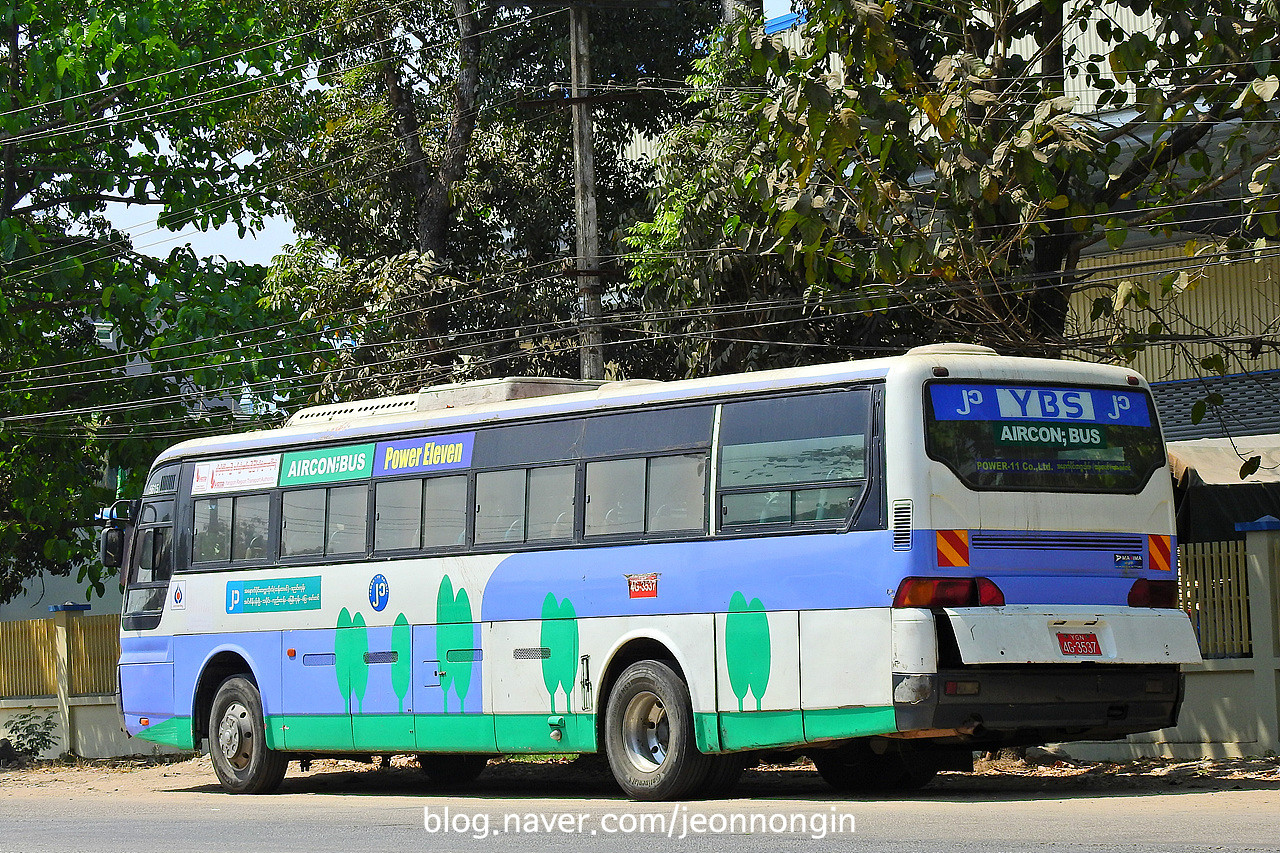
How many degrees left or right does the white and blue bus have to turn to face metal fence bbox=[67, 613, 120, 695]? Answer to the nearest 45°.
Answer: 0° — it already faces it

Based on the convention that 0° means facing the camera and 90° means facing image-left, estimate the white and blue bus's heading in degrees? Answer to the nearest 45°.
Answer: approximately 135°

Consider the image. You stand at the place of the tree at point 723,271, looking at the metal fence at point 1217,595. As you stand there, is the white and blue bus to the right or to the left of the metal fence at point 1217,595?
right

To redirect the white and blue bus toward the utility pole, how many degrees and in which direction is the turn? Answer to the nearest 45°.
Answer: approximately 45° to its right

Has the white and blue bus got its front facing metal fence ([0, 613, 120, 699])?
yes

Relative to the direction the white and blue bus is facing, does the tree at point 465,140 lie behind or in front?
in front
